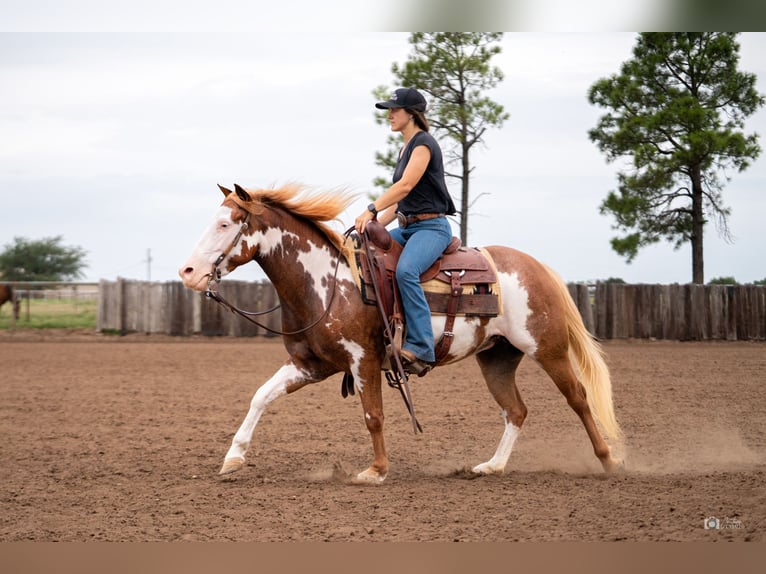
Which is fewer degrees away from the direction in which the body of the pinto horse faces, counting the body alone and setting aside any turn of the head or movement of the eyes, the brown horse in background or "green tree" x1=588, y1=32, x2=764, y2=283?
the brown horse in background

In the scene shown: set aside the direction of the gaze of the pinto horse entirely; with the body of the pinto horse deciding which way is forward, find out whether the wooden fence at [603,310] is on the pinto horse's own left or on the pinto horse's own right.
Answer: on the pinto horse's own right

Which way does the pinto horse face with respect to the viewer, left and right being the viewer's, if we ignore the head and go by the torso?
facing to the left of the viewer

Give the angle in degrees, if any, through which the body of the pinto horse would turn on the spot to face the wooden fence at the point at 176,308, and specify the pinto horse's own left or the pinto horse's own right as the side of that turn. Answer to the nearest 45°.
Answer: approximately 90° to the pinto horse's own right

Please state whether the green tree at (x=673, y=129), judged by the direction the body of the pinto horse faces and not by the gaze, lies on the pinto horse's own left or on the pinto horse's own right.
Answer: on the pinto horse's own right

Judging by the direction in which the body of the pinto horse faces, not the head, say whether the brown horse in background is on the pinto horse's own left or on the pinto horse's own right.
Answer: on the pinto horse's own right
